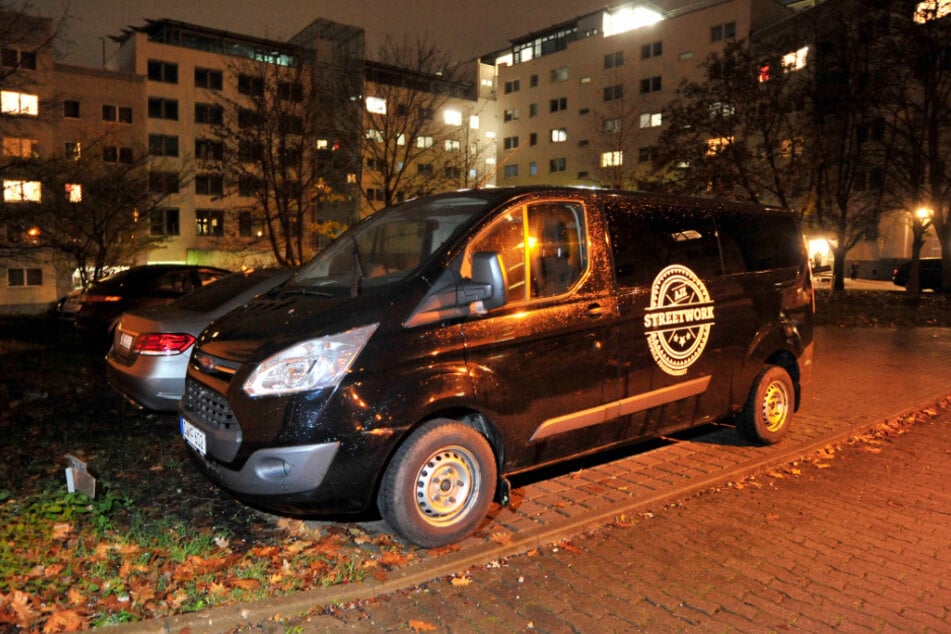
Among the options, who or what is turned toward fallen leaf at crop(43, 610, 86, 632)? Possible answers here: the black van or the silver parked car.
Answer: the black van

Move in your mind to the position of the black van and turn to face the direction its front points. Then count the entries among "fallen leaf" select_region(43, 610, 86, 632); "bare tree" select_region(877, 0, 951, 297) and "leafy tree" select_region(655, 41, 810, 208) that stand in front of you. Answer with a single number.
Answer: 1

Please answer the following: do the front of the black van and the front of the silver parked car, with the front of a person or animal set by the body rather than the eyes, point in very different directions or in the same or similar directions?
very different directions

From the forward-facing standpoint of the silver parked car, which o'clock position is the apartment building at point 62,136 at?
The apartment building is roughly at 10 o'clock from the silver parked car.

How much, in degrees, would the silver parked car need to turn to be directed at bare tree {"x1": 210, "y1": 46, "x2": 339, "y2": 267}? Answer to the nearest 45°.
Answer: approximately 45° to its left

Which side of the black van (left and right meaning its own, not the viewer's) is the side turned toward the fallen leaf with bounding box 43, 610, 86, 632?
front

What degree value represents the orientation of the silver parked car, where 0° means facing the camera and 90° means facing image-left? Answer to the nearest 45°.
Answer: approximately 225°

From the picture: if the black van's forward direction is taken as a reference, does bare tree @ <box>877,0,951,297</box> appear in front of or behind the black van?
behind

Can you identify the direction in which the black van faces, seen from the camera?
facing the viewer and to the left of the viewer

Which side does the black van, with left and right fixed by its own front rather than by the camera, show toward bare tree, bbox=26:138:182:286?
right

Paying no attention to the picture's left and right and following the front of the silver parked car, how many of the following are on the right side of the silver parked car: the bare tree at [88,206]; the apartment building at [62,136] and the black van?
1

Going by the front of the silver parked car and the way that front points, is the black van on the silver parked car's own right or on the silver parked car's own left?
on the silver parked car's own right

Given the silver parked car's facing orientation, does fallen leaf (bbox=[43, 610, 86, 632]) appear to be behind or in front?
behind

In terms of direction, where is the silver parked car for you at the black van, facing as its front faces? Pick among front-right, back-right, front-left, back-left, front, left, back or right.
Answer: right
